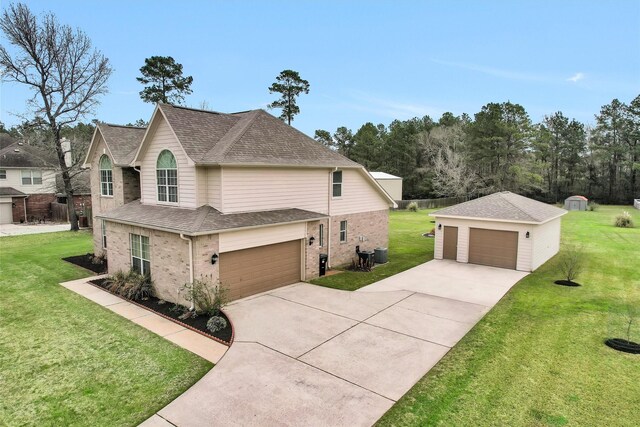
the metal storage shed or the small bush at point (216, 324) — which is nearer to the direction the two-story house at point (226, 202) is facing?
the small bush

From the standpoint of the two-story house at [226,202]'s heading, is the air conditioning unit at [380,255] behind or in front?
behind

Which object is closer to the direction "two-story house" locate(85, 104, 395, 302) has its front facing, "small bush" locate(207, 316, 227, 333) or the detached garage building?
the small bush

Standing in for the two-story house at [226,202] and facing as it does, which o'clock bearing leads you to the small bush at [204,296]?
The small bush is roughly at 11 o'clock from the two-story house.

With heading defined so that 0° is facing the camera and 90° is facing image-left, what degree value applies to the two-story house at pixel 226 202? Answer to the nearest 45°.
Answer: approximately 45°

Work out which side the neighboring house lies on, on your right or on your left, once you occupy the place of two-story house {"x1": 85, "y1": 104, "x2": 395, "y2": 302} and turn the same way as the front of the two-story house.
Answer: on your right

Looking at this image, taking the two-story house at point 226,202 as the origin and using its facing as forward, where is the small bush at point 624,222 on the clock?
The small bush is roughly at 7 o'clock from the two-story house.

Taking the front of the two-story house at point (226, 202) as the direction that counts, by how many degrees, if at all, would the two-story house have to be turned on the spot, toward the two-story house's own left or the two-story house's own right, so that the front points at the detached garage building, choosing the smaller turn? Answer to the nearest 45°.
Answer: approximately 135° to the two-story house's own left

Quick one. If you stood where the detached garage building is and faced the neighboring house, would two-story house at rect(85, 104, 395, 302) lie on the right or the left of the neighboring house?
left

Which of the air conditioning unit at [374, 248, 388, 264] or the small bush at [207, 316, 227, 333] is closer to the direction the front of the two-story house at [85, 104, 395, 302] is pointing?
the small bush
